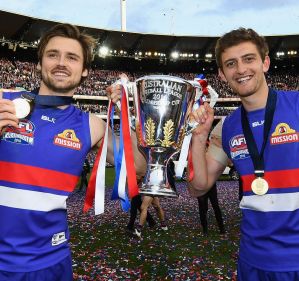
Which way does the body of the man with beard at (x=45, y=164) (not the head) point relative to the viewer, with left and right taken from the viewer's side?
facing the viewer

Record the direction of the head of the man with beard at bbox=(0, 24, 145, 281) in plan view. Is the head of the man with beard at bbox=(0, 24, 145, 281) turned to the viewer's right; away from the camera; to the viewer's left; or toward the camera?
toward the camera

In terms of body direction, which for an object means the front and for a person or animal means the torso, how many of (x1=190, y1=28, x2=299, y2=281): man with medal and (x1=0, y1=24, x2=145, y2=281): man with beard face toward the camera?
2

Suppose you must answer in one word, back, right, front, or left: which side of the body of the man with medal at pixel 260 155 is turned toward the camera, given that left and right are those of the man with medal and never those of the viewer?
front

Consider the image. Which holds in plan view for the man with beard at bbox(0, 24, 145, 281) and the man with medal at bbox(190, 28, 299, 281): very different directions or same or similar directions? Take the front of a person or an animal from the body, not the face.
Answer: same or similar directions

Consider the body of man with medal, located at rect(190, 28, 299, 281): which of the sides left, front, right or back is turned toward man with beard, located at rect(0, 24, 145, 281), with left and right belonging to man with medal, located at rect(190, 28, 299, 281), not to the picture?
right

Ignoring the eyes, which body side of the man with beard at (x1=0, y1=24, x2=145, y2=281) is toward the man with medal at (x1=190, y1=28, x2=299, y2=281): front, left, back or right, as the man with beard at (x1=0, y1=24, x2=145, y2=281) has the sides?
left
